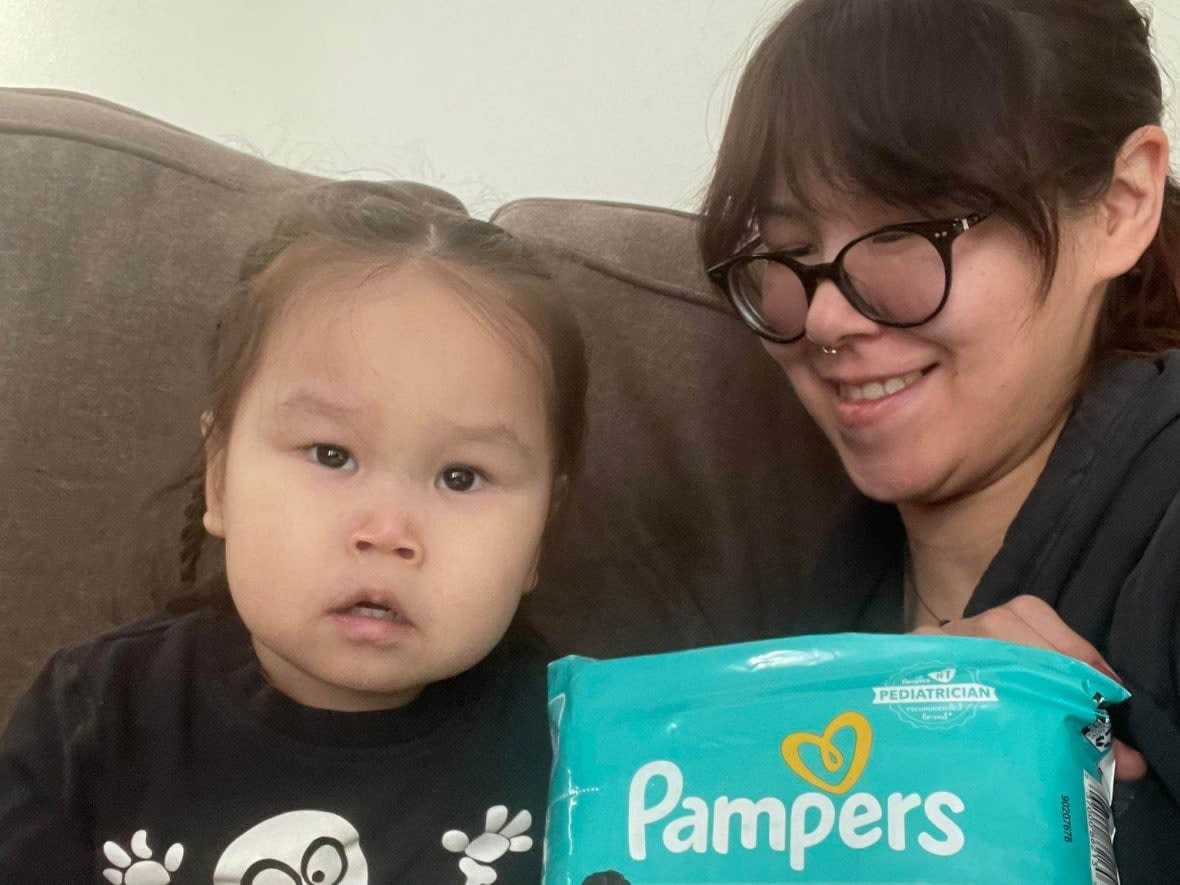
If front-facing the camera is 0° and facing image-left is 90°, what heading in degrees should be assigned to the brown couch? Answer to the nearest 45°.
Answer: approximately 0°
